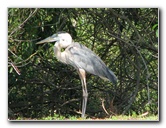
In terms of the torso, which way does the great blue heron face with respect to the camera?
to the viewer's left
